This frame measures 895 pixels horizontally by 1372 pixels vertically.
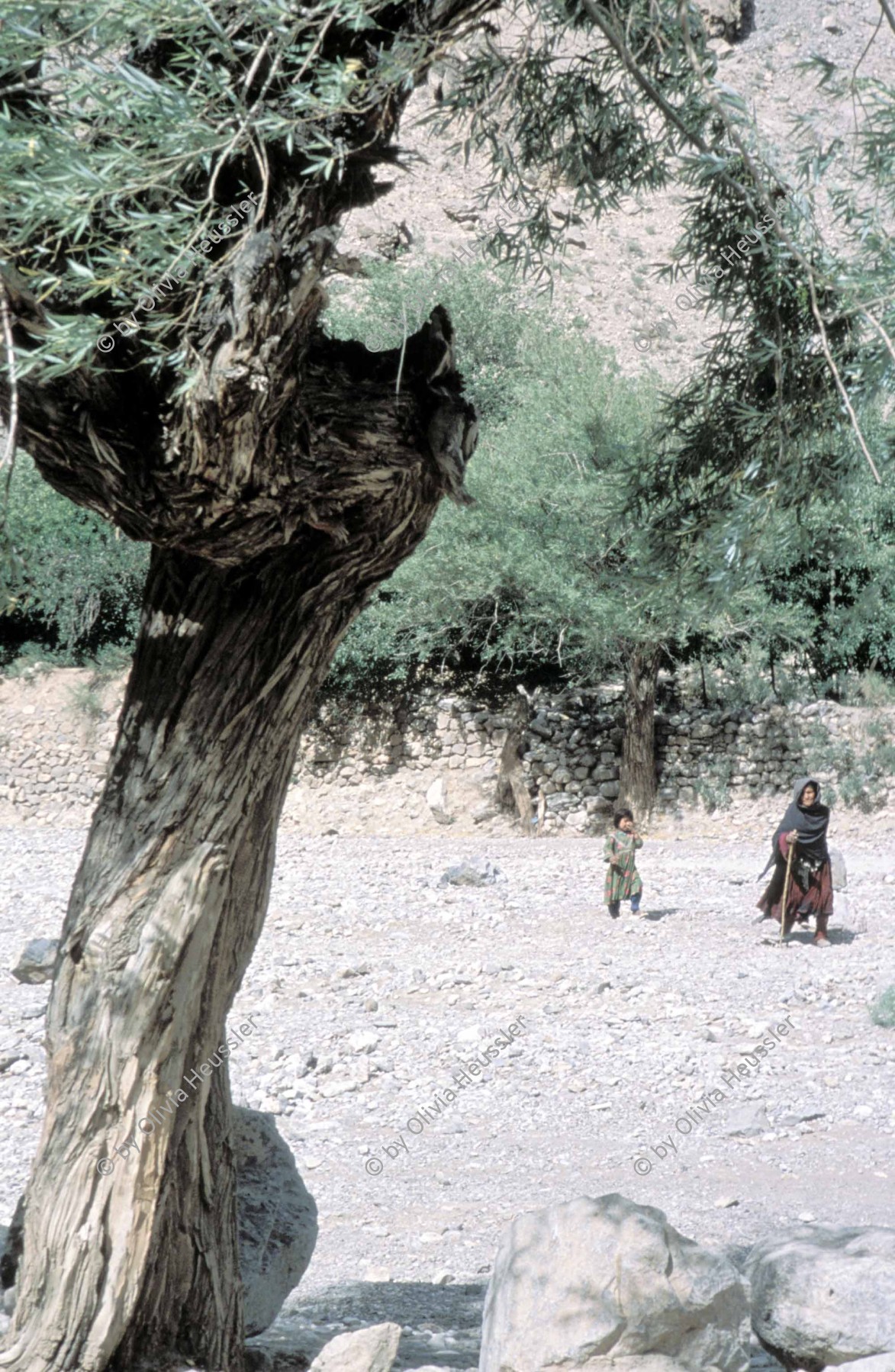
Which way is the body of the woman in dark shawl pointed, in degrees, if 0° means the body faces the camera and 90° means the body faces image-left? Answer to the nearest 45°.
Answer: approximately 315°

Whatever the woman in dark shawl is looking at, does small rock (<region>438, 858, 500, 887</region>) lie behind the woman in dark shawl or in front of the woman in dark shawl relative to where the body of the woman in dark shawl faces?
behind

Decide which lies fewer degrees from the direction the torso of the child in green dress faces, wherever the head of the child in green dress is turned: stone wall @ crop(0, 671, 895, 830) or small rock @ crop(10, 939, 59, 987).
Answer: the small rock

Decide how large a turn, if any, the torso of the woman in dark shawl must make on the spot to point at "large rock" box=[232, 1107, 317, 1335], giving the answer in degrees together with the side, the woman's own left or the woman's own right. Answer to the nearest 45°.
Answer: approximately 45° to the woman's own right

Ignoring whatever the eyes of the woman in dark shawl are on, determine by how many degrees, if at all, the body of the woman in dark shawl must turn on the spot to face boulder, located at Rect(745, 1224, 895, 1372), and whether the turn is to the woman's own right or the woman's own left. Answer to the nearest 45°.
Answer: approximately 45° to the woman's own right

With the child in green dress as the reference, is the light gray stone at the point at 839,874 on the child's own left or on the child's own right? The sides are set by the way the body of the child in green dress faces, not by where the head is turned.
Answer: on the child's own left

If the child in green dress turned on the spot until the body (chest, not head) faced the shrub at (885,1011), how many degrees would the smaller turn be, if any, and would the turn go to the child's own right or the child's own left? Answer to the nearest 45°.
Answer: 0° — they already face it

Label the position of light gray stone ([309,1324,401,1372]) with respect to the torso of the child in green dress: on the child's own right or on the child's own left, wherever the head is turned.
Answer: on the child's own right
